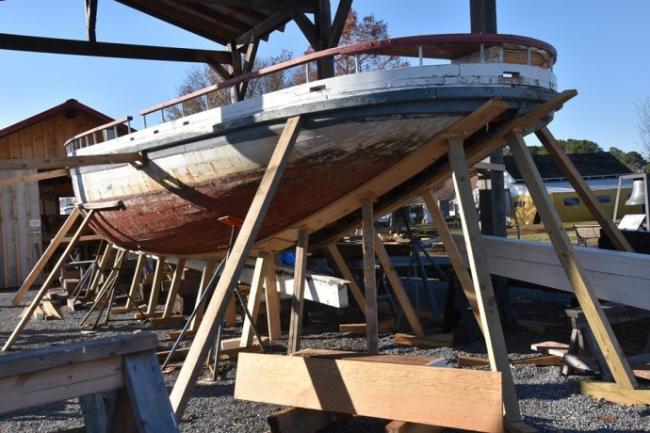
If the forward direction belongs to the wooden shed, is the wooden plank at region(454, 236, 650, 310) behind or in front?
in front

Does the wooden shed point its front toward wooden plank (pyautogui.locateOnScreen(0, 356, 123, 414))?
yes

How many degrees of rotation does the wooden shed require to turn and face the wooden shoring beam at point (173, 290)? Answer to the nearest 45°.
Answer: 0° — it already faces it

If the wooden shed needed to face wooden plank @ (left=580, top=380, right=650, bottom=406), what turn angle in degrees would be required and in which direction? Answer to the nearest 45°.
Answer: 0° — it already faces it

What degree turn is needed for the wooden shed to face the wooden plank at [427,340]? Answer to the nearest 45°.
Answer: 0° — it already faces it

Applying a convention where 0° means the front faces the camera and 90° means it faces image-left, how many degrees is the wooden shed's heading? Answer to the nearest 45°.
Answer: approximately 0°

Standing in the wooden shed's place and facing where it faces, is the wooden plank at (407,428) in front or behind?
in front

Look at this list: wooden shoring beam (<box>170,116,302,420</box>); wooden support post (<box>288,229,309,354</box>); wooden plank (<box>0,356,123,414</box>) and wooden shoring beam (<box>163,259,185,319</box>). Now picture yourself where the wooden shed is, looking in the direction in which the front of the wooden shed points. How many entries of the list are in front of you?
4

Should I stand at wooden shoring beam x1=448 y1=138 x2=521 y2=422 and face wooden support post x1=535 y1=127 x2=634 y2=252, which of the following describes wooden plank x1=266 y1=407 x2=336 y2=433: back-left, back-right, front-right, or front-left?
back-left

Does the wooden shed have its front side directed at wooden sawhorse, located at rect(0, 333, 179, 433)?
yes

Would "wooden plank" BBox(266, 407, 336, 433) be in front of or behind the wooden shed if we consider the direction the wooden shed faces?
in front
